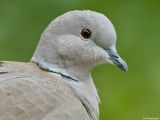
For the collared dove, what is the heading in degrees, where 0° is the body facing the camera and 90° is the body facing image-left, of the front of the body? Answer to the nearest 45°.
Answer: approximately 270°
